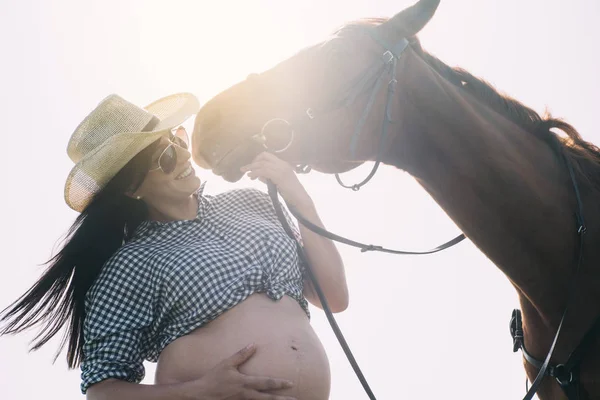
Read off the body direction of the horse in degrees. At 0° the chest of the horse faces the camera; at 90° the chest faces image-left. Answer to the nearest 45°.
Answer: approximately 90°

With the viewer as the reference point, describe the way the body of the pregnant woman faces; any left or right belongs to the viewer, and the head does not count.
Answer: facing the viewer and to the right of the viewer

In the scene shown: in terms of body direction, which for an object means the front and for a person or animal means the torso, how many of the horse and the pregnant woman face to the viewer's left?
1

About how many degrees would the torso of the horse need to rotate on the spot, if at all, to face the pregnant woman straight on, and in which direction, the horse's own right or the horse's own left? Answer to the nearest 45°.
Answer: approximately 45° to the horse's own left

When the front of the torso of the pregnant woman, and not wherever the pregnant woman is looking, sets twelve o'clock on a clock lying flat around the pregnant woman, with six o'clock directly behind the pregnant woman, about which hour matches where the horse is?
The horse is roughly at 10 o'clock from the pregnant woman.
